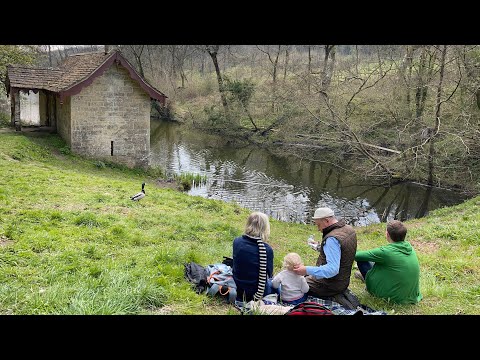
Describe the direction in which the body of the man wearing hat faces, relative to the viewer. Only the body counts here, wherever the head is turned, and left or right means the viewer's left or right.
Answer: facing away from the viewer and to the left of the viewer

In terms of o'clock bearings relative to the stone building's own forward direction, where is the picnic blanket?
The picnic blanket is roughly at 9 o'clock from the stone building.

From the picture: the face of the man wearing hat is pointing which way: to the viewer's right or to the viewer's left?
to the viewer's left

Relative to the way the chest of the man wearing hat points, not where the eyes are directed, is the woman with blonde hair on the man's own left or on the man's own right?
on the man's own left

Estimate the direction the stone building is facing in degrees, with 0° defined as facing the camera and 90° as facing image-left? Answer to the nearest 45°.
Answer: approximately 90°

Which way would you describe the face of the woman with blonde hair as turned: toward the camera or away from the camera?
away from the camera

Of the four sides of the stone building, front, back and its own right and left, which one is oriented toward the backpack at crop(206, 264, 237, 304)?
left

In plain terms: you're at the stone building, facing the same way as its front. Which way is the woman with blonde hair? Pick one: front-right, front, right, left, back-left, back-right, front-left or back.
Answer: left

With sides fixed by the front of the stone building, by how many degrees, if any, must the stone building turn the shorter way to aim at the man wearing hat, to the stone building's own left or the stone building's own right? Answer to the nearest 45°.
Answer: approximately 90° to the stone building's own left
